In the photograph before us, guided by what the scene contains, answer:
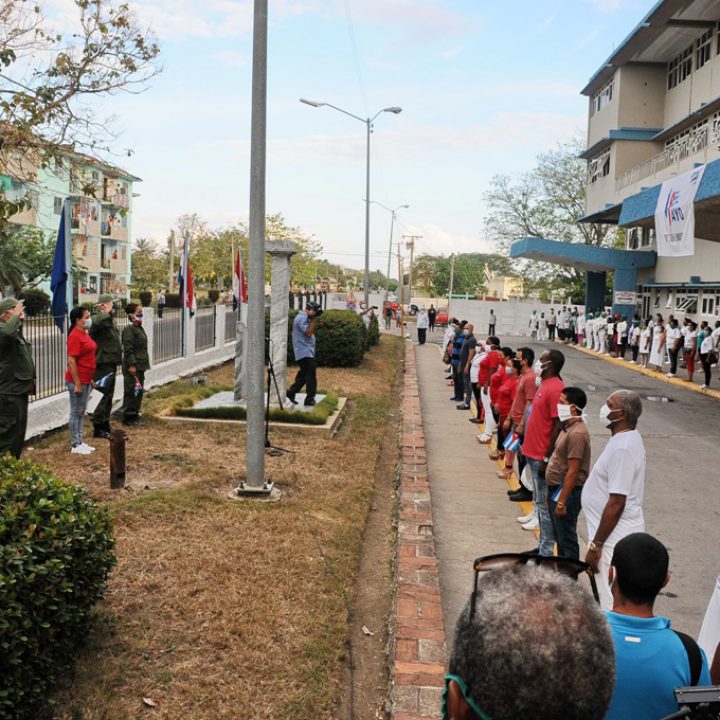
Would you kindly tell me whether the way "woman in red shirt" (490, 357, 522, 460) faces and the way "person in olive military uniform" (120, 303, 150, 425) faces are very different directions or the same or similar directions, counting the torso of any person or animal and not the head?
very different directions

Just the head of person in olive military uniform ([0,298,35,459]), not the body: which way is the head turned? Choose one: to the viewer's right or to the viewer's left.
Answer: to the viewer's right

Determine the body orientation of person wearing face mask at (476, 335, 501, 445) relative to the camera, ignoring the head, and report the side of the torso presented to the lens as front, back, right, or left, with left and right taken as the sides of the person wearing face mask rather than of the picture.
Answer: left

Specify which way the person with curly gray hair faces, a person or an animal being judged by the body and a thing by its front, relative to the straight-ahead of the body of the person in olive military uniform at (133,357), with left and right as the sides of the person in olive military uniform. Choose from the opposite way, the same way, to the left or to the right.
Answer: to the left

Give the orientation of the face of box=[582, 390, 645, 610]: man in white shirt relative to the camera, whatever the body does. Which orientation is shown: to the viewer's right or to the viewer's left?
to the viewer's left

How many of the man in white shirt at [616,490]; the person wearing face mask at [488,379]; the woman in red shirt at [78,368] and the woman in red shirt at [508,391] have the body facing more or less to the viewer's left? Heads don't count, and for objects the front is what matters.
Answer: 3

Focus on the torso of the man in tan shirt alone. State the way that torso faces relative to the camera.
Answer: to the viewer's left

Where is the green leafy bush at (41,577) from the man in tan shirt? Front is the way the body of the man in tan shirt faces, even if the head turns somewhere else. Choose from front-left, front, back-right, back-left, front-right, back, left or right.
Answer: front-left

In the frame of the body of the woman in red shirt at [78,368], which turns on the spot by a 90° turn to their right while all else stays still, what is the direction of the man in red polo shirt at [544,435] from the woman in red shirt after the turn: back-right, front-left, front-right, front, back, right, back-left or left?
front-left
